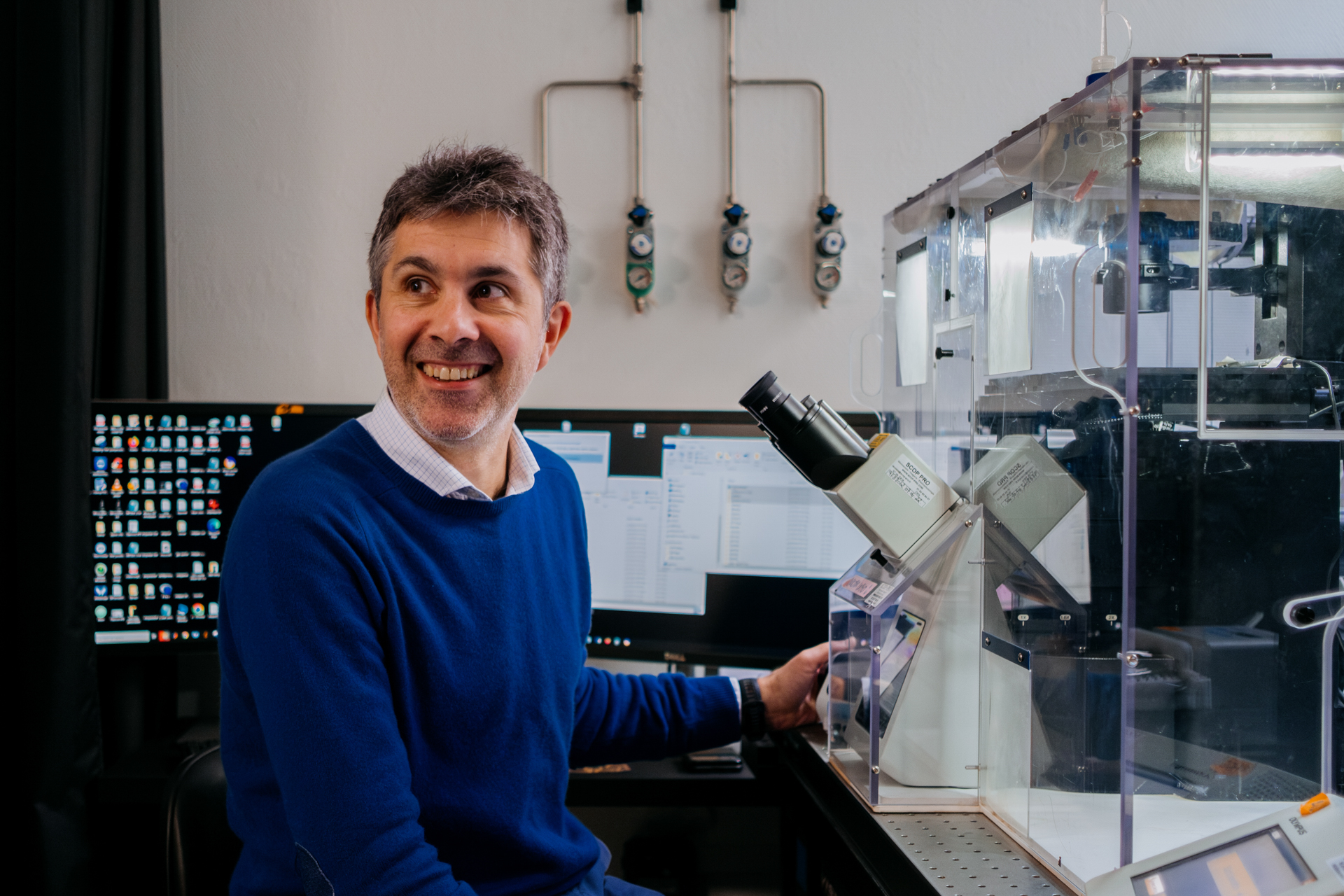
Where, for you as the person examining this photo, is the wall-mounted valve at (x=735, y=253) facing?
facing the viewer

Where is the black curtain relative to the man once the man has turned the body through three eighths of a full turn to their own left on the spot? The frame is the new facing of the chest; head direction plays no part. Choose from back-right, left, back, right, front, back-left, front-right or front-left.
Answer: front-left

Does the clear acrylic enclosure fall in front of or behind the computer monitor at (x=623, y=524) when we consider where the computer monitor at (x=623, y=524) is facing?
in front

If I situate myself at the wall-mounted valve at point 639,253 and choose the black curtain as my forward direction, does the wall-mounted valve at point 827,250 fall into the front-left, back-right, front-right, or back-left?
back-left

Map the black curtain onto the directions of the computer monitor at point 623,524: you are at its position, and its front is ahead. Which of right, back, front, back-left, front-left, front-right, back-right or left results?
right

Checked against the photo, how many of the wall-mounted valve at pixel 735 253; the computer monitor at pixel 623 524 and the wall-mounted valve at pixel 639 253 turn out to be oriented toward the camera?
3

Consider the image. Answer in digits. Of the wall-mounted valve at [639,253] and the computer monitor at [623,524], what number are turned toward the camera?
2

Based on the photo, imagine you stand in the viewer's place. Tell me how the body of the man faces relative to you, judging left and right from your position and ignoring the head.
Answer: facing the viewer and to the right of the viewer
